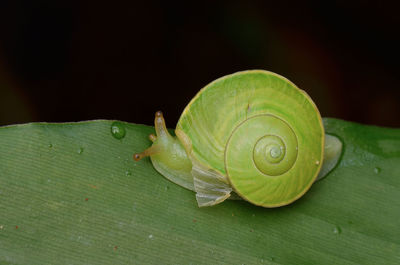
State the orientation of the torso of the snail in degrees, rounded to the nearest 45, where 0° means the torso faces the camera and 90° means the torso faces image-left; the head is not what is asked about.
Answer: approximately 90°
